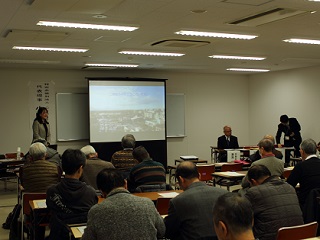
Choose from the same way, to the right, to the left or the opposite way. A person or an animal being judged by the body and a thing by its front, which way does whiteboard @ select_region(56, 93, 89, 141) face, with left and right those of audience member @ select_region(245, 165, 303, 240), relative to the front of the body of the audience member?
the opposite way

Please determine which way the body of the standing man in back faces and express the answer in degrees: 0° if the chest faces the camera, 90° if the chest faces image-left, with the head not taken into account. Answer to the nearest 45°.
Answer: approximately 45°

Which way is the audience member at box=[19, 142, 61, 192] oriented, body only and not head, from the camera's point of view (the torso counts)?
away from the camera

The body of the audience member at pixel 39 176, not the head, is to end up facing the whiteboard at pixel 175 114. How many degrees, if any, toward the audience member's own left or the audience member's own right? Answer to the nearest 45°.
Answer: approximately 45° to the audience member's own right

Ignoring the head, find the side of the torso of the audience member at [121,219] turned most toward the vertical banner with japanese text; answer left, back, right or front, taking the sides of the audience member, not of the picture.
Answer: front

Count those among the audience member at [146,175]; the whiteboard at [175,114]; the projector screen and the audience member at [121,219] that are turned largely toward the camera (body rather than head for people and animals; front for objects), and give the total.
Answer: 2

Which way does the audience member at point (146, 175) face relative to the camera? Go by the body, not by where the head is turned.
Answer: away from the camera

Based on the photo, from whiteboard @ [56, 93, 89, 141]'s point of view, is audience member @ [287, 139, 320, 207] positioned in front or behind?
in front

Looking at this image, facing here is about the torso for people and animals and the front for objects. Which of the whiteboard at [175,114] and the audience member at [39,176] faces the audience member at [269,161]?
the whiteboard

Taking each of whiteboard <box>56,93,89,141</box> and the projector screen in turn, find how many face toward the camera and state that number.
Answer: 2

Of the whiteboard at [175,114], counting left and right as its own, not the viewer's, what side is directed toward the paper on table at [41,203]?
front

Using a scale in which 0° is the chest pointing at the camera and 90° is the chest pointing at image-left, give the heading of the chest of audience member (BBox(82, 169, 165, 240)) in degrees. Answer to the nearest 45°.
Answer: approximately 180°

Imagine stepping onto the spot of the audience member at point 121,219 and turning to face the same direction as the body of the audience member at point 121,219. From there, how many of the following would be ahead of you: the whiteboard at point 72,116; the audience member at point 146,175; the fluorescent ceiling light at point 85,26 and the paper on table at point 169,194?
4

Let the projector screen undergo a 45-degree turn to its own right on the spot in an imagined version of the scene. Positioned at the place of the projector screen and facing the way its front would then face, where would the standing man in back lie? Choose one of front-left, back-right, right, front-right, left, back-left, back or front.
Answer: back-left
